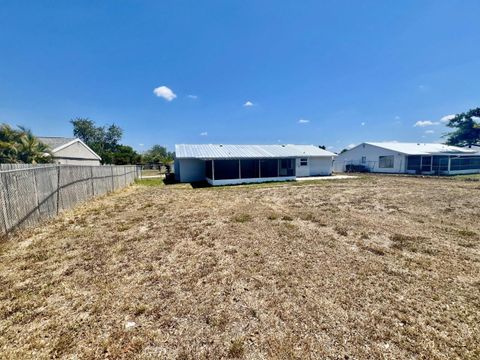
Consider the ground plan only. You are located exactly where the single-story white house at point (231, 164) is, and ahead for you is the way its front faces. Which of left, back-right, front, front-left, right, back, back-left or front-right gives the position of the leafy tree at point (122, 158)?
front-left

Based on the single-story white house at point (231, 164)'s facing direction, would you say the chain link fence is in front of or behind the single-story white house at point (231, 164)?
behind

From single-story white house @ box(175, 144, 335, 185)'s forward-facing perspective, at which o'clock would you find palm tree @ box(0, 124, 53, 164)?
The palm tree is roughly at 8 o'clock from the single-story white house.

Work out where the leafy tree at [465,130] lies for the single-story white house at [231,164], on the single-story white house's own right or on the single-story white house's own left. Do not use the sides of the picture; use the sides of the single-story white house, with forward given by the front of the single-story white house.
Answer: on the single-story white house's own right

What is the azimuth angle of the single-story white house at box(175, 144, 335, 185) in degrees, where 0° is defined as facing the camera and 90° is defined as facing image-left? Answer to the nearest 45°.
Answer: approximately 180°

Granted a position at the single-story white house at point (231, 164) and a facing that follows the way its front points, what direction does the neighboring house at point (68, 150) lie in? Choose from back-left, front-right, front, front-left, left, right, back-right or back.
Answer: left

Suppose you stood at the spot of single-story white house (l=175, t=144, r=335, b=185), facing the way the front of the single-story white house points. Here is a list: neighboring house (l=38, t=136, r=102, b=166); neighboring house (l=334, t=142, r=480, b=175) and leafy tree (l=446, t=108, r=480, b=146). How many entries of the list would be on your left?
1

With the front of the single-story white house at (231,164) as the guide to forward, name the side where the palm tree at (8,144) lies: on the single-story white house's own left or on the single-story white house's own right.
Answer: on the single-story white house's own left

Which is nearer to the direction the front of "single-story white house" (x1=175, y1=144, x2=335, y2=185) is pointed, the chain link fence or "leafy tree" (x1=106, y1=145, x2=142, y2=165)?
the leafy tree

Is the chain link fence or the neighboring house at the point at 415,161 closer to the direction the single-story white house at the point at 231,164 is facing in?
the neighboring house
